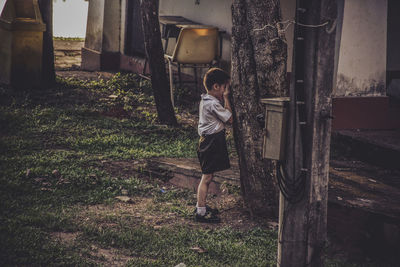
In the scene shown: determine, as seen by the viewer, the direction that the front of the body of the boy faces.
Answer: to the viewer's right

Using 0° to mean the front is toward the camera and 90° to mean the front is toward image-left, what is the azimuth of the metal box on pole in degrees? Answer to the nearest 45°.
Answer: approximately 45°

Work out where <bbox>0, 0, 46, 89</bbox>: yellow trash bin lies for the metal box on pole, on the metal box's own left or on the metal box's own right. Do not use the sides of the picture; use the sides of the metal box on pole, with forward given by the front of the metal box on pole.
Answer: on the metal box's own right

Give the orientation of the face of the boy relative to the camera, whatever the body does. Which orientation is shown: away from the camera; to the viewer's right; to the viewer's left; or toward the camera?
to the viewer's right

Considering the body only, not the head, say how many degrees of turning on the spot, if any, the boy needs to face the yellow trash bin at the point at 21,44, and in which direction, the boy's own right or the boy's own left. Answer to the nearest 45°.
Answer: approximately 135° to the boy's own left

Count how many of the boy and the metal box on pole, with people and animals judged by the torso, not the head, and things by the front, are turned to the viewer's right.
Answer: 1
